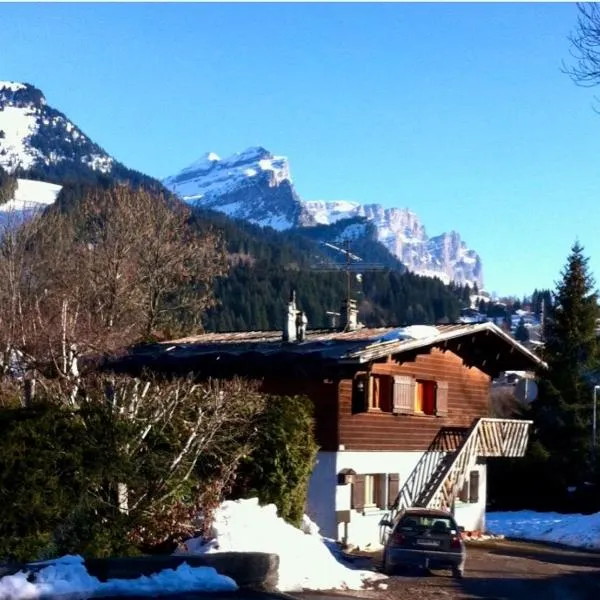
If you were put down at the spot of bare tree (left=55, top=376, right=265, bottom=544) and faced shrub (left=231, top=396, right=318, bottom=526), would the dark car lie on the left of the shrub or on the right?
right

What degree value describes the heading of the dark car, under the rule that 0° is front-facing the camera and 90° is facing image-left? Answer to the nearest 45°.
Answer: approximately 180°

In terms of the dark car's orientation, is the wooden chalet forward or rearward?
forward

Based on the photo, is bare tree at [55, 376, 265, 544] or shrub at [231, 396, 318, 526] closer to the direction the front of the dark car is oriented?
the shrub

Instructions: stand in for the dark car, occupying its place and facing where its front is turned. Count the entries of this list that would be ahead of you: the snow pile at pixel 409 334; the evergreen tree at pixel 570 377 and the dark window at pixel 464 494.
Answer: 3

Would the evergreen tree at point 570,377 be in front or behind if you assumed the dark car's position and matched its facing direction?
in front

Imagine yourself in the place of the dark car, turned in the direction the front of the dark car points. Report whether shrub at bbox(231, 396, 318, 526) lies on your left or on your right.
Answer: on your left

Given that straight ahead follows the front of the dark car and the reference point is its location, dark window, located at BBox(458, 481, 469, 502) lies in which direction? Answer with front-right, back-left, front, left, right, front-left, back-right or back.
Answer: front

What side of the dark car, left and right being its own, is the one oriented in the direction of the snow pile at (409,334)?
front

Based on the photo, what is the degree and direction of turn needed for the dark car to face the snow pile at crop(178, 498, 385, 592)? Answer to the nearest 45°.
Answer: approximately 135° to its left

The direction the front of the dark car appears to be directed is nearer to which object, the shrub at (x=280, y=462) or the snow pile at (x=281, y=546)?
the shrub

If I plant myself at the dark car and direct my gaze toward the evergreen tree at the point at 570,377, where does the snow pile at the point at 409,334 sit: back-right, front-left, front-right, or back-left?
front-left

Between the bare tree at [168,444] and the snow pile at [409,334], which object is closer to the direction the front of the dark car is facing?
the snow pile

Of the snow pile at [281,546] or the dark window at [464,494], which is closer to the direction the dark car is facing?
the dark window

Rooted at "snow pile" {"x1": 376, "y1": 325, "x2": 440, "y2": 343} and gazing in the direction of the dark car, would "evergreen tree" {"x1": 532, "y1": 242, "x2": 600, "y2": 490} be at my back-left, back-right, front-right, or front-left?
back-left
